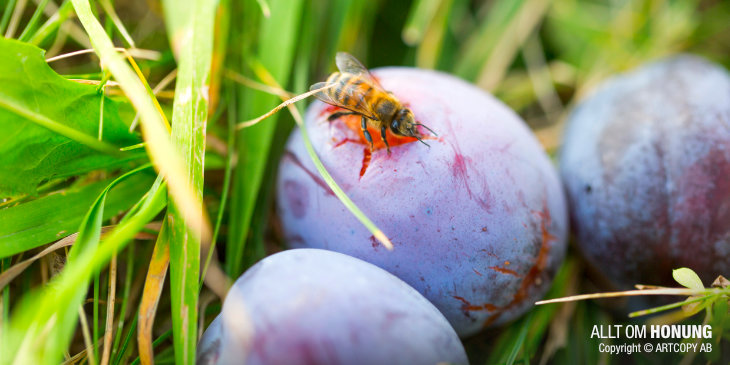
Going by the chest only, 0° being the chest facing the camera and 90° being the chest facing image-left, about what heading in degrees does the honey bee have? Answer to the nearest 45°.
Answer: approximately 315°
